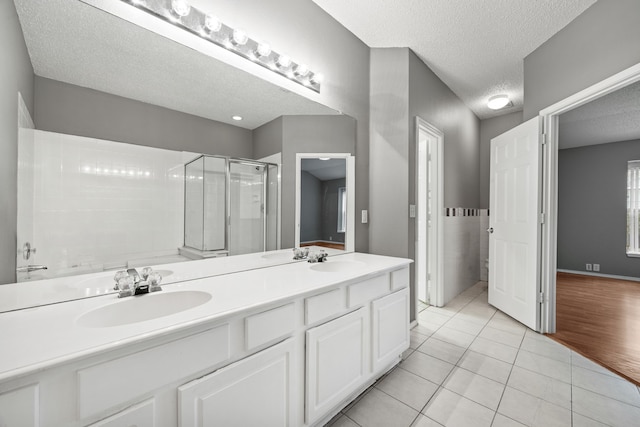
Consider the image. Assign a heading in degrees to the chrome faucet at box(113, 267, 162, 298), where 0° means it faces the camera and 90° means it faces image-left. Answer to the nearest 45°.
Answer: approximately 315°

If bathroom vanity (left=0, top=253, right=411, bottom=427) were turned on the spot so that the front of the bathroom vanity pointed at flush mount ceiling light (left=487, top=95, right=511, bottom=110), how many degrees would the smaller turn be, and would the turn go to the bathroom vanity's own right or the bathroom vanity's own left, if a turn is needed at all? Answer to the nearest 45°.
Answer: approximately 45° to the bathroom vanity's own left

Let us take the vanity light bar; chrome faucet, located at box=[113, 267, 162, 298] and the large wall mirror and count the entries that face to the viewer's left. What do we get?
0

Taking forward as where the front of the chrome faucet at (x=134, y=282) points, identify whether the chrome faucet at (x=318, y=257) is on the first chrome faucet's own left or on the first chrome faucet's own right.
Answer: on the first chrome faucet's own left

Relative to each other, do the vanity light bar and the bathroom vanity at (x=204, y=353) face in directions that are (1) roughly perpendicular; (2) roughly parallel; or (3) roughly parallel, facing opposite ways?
roughly parallel

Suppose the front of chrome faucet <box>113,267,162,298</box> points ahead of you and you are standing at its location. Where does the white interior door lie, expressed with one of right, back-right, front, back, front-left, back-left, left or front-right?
front-left

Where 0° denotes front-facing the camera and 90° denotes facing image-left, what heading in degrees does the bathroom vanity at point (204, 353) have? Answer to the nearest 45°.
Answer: approximately 315°

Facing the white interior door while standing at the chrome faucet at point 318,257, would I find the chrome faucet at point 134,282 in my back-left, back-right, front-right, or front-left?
back-right

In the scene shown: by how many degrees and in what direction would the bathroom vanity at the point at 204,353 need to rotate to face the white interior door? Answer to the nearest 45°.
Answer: approximately 45° to its left

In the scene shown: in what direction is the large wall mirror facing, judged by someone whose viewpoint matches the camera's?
facing the viewer and to the right of the viewer

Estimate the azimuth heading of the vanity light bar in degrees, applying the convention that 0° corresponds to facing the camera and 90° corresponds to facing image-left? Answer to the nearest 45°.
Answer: approximately 315°

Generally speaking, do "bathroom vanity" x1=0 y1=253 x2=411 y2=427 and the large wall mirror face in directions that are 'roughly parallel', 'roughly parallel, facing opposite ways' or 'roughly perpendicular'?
roughly parallel

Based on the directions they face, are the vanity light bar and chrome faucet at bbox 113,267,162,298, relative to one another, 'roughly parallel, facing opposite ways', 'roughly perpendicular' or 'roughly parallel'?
roughly parallel

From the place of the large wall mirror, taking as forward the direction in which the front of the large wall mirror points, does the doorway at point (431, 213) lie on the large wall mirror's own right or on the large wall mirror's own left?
on the large wall mirror's own left

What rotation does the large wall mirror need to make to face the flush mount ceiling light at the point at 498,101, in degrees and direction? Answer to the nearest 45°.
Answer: approximately 45° to its left

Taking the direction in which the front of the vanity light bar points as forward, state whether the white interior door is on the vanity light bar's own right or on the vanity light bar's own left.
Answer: on the vanity light bar's own left
